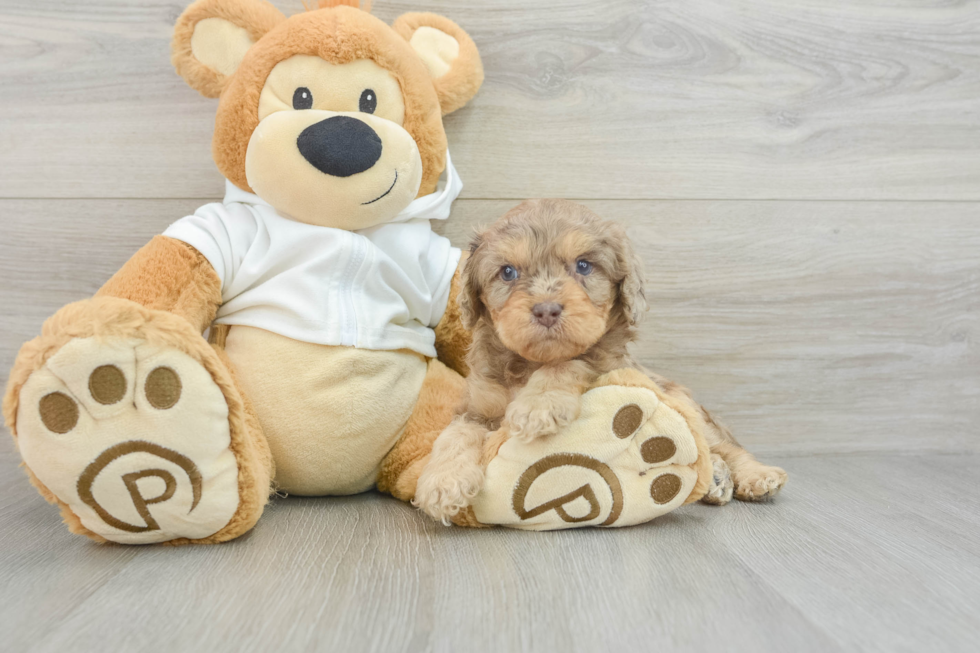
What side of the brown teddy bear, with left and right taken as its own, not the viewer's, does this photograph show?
front

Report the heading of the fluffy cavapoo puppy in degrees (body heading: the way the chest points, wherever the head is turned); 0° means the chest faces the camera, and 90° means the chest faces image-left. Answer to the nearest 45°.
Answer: approximately 45°
